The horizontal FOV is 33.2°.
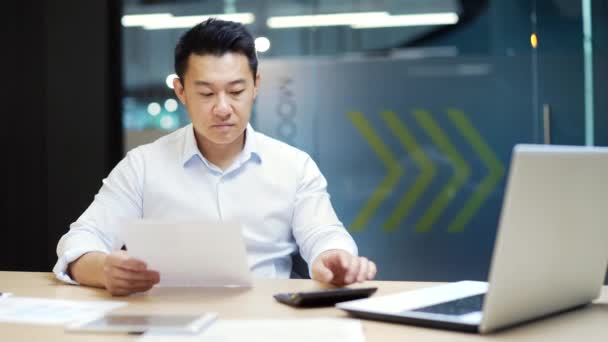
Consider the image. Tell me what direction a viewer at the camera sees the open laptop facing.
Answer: facing away from the viewer and to the left of the viewer

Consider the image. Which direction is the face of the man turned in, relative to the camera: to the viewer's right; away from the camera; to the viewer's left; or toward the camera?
toward the camera

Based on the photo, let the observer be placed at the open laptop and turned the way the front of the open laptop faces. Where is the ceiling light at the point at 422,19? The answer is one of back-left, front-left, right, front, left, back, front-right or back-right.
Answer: front-right

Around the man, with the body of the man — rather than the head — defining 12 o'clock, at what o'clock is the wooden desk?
The wooden desk is roughly at 12 o'clock from the man.

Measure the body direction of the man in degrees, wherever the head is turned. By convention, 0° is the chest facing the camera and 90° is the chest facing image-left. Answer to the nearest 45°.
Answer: approximately 0°

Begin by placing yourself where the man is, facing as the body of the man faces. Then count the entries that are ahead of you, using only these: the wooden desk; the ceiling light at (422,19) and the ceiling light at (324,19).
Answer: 1

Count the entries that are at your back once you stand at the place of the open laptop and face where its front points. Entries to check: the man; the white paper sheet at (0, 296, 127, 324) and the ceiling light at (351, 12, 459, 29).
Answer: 0

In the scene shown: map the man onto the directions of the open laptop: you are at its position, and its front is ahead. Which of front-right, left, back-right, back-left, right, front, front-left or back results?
front

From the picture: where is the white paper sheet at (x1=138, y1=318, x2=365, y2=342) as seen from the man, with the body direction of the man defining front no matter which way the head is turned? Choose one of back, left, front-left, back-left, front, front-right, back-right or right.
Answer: front

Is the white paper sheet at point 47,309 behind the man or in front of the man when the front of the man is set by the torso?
in front

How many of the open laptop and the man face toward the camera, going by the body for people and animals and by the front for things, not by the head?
1

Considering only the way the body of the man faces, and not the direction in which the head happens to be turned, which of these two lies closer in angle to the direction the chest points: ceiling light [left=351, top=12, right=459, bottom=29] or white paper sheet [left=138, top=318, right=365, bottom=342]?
the white paper sheet

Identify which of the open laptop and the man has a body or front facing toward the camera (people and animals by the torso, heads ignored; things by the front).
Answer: the man
